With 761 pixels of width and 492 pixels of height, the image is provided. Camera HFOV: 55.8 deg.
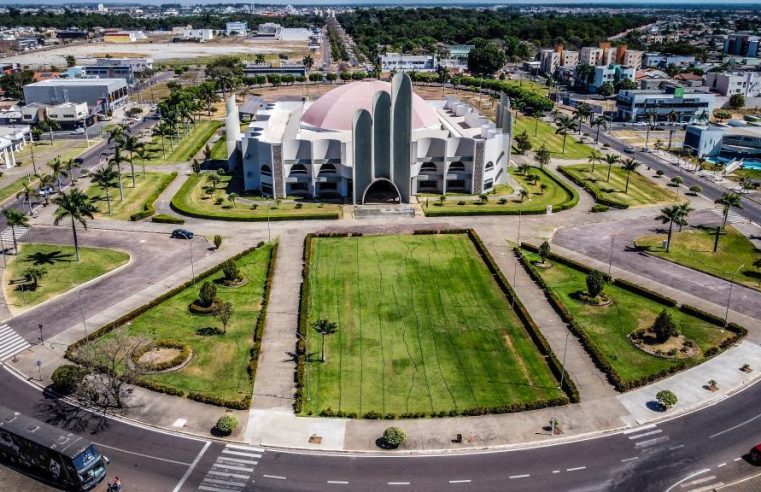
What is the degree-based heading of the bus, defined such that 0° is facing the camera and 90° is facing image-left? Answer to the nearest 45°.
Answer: approximately 315°
